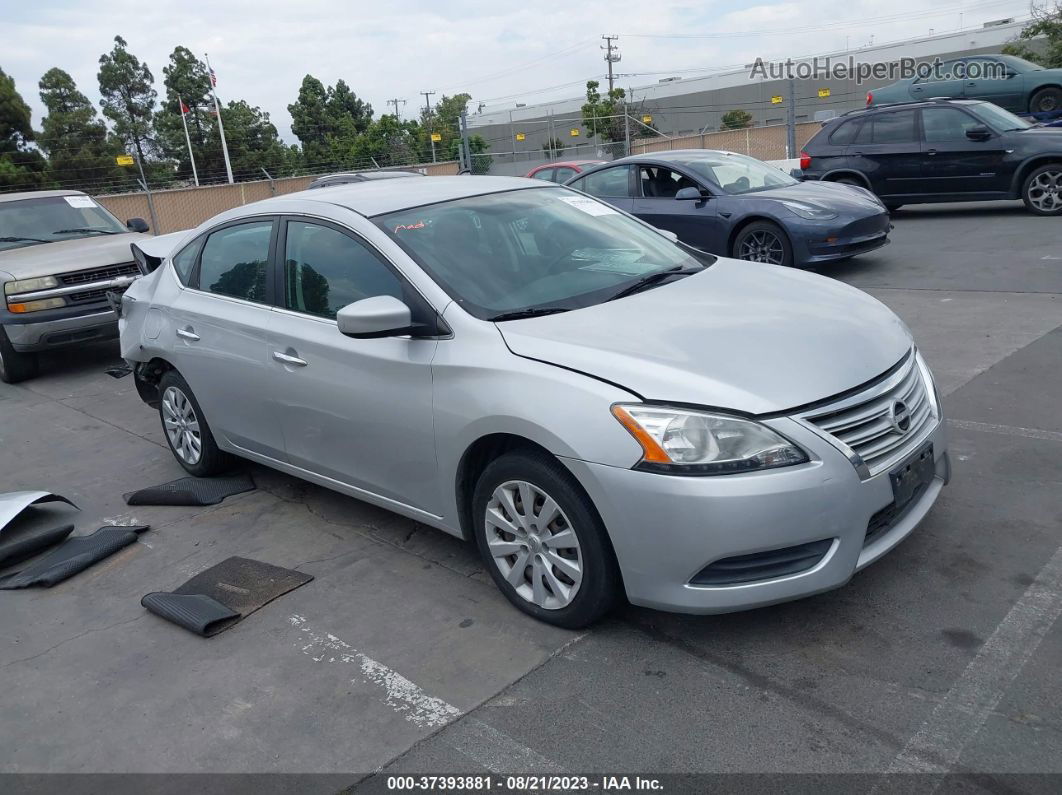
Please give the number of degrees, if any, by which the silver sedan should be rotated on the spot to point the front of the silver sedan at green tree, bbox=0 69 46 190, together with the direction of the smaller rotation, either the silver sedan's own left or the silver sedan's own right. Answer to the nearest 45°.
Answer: approximately 180°

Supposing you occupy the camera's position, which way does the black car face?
facing to the right of the viewer

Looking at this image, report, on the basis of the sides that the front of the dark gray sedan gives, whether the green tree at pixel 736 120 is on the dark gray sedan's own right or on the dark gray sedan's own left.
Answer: on the dark gray sedan's own left

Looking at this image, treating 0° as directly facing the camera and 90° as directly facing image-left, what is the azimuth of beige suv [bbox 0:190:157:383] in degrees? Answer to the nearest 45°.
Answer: approximately 315°

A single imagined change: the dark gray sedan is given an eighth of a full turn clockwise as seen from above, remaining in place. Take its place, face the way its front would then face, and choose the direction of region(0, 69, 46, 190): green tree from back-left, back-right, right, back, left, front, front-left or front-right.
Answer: back-right

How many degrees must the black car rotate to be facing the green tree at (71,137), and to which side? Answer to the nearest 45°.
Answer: approximately 135° to its left

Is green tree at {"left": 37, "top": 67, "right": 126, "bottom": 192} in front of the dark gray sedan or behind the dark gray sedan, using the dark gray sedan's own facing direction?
behind

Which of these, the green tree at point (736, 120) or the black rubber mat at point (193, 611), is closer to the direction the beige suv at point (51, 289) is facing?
the black rubber mat

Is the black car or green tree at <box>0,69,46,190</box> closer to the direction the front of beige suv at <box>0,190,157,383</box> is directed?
the black car
